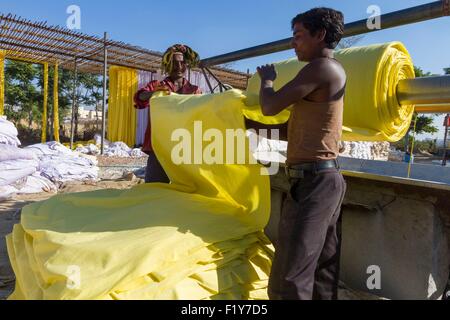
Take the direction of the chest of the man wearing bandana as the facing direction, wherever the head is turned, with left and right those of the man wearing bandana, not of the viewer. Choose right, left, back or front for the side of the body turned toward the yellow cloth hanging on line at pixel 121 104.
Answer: back

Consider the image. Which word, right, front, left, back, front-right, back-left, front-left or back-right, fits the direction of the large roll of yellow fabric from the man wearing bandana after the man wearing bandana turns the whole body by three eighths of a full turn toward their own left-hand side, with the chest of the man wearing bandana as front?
right

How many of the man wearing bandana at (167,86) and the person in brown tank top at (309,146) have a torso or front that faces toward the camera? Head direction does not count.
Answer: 1

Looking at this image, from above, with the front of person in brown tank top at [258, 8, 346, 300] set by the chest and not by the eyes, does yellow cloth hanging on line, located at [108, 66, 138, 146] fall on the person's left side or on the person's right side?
on the person's right side

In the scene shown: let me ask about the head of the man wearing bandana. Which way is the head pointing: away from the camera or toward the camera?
toward the camera

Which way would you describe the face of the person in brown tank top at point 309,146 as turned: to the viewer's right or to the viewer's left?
to the viewer's left

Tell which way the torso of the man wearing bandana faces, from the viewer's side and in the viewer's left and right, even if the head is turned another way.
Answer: facing the viewer

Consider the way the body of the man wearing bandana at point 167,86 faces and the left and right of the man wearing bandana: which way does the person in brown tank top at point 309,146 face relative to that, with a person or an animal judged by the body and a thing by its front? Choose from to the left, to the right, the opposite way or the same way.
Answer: to the right

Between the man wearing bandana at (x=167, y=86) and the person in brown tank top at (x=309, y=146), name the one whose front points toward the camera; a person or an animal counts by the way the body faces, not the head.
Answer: the man wearing bandana

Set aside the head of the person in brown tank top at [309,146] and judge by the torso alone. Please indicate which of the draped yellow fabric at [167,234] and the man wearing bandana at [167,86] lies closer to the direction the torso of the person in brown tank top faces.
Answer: the draped yellow fabric

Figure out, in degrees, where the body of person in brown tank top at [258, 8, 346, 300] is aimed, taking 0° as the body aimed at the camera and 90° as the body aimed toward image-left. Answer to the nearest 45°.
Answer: approximately 90°
